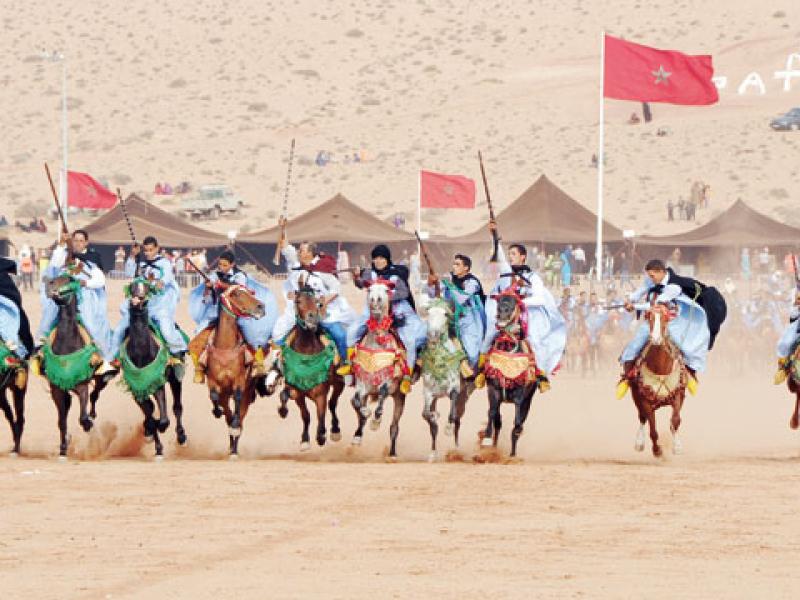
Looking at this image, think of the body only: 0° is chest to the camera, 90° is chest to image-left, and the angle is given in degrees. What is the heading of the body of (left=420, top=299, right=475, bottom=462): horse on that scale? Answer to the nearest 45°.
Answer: approximately 0°

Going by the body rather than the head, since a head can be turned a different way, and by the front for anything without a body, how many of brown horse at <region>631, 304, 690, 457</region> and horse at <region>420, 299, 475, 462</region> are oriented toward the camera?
2

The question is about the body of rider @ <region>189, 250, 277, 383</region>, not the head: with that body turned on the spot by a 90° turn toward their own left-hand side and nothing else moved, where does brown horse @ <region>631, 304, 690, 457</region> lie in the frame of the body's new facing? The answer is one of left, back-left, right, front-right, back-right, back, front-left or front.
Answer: front

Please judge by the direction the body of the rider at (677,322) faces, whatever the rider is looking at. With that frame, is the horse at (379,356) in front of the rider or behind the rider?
in front

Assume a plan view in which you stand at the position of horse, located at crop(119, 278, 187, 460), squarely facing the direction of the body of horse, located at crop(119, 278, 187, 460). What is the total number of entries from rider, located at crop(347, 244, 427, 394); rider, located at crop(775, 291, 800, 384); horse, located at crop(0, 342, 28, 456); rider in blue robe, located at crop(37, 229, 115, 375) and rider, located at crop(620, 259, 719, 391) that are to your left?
3

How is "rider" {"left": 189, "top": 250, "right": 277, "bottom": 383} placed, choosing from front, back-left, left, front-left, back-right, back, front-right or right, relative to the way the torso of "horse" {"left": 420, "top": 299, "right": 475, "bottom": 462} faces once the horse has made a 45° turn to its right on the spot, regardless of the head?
front-right

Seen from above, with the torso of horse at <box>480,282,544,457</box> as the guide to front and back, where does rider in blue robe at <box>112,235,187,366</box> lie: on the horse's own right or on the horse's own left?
on the horse's own right

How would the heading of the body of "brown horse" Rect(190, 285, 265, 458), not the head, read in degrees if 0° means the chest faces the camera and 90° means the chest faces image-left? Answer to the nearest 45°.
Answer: approximately 0°

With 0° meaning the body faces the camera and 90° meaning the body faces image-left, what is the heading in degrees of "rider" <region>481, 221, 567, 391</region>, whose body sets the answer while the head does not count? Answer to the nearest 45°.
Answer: approximately 45°

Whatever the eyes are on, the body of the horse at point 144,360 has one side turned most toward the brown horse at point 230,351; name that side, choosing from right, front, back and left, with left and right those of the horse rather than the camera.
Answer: left
